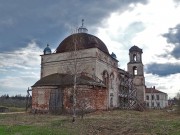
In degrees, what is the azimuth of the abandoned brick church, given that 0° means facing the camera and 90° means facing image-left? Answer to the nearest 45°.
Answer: approximately 225°
